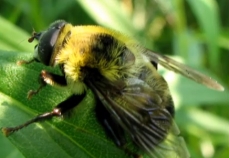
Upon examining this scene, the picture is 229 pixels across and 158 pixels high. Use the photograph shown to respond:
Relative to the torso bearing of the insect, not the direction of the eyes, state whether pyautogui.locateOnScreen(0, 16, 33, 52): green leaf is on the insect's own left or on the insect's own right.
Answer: on the insect's own right

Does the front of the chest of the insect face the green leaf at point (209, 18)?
no

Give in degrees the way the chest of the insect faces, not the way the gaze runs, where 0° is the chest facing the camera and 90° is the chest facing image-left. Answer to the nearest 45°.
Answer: approximately 90°

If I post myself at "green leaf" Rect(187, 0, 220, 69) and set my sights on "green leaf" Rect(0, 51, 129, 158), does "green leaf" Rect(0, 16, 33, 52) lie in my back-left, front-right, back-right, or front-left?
front-right
